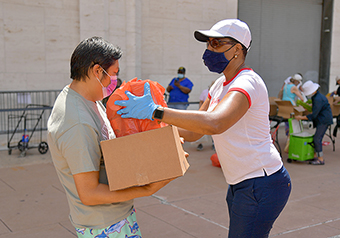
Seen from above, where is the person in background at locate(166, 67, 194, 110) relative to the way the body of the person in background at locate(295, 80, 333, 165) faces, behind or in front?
in front

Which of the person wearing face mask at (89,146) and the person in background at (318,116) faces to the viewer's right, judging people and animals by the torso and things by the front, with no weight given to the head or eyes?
the person wearing face mask

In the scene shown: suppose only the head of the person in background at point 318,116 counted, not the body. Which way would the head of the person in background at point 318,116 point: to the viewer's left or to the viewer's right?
to the viewer's left

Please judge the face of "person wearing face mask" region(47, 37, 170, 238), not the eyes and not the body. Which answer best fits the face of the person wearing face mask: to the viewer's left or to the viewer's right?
to the viewer's right

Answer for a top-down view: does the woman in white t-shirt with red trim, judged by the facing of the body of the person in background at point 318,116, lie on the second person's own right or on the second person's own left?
on the second person's own left

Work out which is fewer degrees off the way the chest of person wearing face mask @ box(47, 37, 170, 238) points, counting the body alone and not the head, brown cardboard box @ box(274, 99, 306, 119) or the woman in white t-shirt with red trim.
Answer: the woman in white t-shirt with red trim

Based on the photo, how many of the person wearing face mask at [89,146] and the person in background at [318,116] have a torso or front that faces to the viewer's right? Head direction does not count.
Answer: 1

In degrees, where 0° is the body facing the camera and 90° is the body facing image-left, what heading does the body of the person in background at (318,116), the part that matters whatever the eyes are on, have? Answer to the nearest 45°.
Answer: approximately 90°

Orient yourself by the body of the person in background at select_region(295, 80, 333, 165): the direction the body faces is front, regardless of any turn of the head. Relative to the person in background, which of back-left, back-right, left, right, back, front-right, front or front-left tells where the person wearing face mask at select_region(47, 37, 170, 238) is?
left

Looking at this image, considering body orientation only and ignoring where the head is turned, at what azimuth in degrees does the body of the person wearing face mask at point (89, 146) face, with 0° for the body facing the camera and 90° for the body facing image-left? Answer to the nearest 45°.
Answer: approximately 270°

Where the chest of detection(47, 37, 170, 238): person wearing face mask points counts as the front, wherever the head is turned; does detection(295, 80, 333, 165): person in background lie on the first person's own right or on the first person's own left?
on the first person's own left
